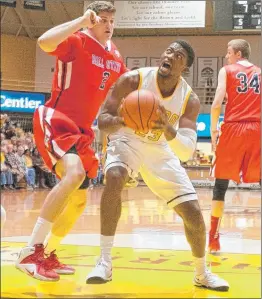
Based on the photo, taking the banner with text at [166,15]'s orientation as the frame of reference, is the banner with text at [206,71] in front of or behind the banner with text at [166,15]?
behind

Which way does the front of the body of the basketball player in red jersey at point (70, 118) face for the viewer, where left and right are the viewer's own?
facing the viewer and to the right of the viewer

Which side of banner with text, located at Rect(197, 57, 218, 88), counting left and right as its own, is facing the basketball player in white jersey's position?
front

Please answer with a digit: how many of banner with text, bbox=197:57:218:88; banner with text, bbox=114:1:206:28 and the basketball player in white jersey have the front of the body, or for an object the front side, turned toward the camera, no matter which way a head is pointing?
3

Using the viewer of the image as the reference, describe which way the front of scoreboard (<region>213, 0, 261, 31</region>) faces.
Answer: facing the viewer

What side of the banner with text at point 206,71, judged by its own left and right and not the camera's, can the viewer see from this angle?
front
